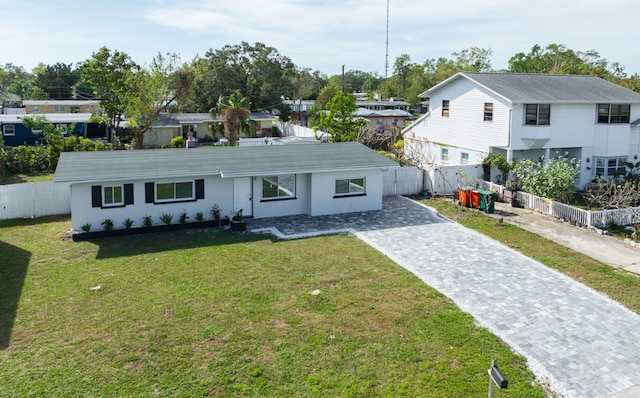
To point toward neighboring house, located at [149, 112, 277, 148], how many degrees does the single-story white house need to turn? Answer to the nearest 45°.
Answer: approximately 180°

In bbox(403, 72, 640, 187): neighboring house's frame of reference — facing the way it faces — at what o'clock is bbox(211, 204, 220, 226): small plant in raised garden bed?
The small plant in raised garden bed is roughly at 3 o'clock from the neighboring house.

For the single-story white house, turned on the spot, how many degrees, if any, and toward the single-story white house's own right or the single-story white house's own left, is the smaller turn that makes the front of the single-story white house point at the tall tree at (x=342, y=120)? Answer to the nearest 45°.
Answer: approximately 135° to the single-story white house's own left

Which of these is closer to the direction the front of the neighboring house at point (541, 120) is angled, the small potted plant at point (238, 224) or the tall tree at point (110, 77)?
the small potted plant

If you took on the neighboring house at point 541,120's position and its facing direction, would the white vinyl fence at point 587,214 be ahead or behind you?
ahead

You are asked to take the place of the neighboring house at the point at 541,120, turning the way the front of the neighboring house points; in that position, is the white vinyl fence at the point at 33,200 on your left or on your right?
on your right

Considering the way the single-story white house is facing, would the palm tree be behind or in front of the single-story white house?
behind

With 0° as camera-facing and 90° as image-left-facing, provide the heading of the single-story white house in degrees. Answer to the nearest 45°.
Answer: approximately 0°

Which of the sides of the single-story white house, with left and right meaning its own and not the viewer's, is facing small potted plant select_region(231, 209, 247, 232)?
front

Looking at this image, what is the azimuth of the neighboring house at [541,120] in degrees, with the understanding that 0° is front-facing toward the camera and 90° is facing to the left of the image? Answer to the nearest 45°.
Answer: approximately 315°

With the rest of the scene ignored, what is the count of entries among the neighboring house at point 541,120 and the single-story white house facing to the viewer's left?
0

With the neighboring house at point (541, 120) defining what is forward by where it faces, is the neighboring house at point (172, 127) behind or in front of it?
behind

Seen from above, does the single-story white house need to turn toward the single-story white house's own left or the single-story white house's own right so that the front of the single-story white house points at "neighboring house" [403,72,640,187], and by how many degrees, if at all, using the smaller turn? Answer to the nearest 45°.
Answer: approximately 90° to the single-story white house's own left
